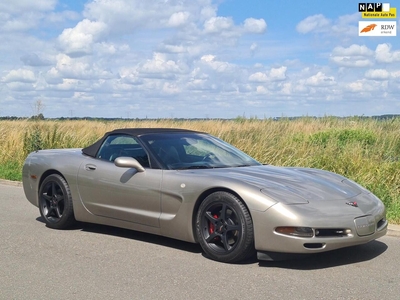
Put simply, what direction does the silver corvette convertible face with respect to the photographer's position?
facing the viewer and to the right of the viewer
